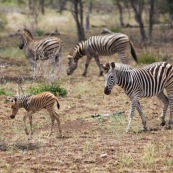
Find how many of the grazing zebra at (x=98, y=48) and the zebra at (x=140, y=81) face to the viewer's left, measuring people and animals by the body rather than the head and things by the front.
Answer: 2

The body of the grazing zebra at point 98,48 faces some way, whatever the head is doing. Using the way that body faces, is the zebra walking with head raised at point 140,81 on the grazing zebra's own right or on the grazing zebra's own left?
on the grazing zebra's own left

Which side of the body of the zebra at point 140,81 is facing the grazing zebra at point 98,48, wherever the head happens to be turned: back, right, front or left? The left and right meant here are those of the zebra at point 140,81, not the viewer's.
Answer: right

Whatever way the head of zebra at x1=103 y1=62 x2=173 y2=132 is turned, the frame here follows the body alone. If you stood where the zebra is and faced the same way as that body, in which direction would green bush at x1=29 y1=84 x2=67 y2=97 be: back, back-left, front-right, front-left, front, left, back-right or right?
front-right

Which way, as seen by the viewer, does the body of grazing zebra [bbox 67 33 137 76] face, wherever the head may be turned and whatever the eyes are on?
to the viewer's left

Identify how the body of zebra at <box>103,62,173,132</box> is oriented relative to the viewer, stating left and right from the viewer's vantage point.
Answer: facing to the left of the viewer

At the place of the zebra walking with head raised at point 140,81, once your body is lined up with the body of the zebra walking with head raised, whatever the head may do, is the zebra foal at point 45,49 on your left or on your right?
on your right
